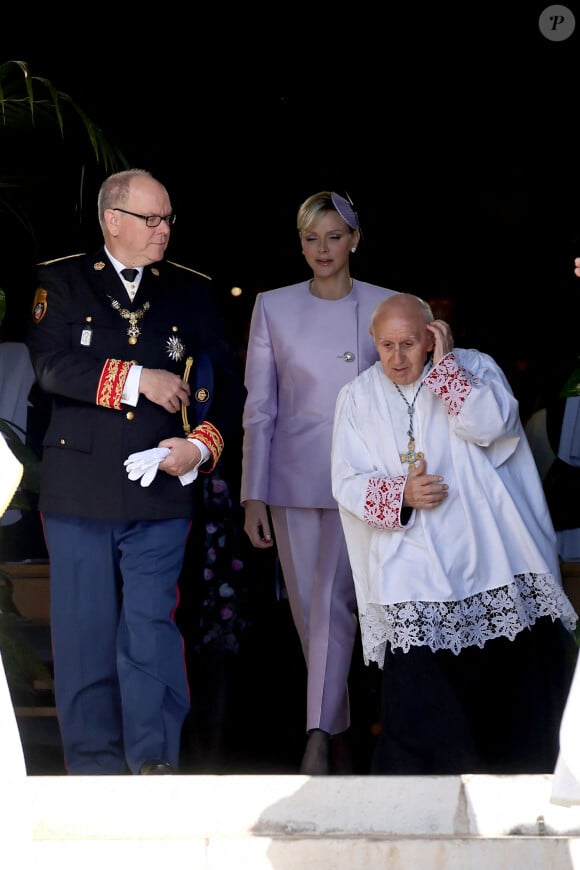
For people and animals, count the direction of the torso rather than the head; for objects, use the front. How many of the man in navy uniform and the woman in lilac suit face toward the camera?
2

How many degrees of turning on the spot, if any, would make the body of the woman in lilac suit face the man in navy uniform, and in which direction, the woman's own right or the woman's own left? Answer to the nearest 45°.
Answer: approximately 45° to the woman's own right

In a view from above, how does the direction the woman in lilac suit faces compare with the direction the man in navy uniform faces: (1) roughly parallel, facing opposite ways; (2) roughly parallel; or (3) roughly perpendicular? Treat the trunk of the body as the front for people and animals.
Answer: roughly parallel

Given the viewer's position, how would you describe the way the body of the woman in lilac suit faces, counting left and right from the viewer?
facing the viewer
